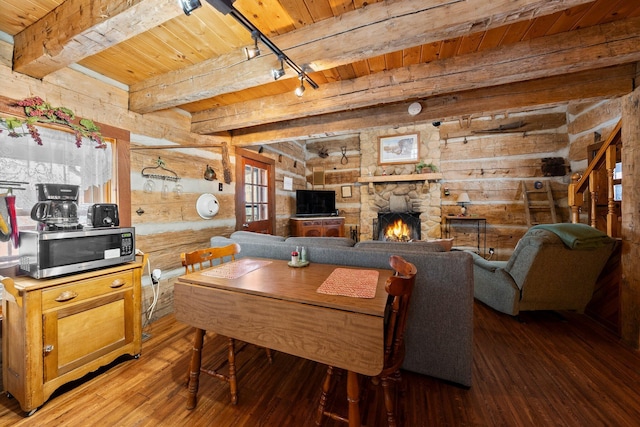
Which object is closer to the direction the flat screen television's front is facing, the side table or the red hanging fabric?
the red hanging fabric

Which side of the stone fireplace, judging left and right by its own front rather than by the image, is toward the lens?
front

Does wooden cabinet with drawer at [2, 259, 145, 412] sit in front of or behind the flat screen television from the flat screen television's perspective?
in front

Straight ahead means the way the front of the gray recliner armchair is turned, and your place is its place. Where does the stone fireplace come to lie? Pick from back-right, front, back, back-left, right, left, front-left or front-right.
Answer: front

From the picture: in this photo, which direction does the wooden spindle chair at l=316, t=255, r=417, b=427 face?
to the viewer's left

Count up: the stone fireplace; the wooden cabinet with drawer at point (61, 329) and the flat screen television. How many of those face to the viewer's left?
0

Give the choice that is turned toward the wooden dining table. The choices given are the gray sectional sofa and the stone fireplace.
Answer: the stone fireplace

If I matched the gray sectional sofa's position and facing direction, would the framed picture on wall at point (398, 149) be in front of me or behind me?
in front

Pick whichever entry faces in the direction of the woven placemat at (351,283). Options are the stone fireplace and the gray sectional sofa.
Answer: the stone fireplace

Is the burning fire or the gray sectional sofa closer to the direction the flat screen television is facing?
the gray sectional sofa

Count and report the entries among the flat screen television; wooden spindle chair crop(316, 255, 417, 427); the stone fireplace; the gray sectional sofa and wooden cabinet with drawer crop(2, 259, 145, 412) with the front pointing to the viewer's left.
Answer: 1

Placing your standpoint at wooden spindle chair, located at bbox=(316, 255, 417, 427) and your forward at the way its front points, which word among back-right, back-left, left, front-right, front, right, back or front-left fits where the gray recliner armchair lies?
back-right

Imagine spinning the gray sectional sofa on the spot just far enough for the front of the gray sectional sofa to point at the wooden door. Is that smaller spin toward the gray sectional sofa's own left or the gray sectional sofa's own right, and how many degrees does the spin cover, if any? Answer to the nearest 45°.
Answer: approximately 90° to the gray sectional sofa's own left

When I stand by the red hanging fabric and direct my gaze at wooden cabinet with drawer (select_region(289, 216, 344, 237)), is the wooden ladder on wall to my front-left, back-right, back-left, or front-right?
front-right

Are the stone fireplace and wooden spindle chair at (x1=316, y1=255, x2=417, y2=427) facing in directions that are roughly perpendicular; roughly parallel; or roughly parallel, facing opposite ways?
roughly perpendicular

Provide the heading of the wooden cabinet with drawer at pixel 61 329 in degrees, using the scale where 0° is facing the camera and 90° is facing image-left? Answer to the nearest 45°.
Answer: approximately 315°

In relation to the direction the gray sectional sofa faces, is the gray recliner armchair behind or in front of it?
in front

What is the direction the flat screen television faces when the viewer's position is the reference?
facing the viewer
